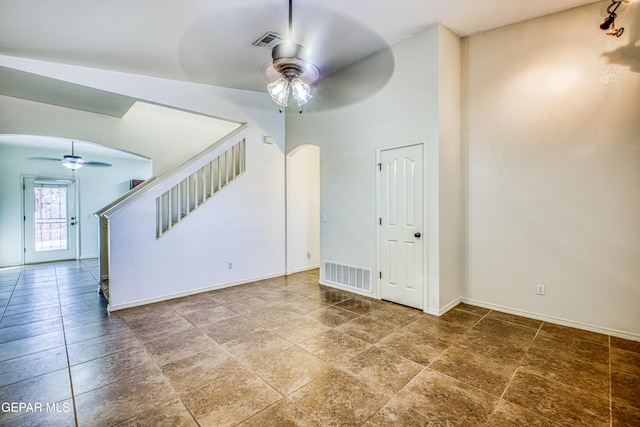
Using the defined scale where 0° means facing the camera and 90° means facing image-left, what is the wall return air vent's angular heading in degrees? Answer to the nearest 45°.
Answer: approximately 45°

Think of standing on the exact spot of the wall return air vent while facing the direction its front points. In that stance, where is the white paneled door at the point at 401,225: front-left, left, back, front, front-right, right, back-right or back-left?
left

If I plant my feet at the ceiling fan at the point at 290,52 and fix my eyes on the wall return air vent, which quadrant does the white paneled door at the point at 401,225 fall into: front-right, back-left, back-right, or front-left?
front-right

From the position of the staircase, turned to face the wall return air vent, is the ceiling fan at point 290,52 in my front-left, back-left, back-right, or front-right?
front-right

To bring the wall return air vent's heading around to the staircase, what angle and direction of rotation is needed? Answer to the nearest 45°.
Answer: approximately 45° to its right

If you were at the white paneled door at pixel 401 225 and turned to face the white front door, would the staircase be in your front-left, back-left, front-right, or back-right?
front-left

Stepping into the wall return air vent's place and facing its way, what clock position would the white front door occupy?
The white front door is roughly at 2 o'clock from the wall return air vent.

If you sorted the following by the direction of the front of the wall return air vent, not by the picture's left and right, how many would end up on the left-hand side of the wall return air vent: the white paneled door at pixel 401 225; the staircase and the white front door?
1

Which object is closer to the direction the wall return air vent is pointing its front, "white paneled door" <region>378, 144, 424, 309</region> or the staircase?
the staircase
